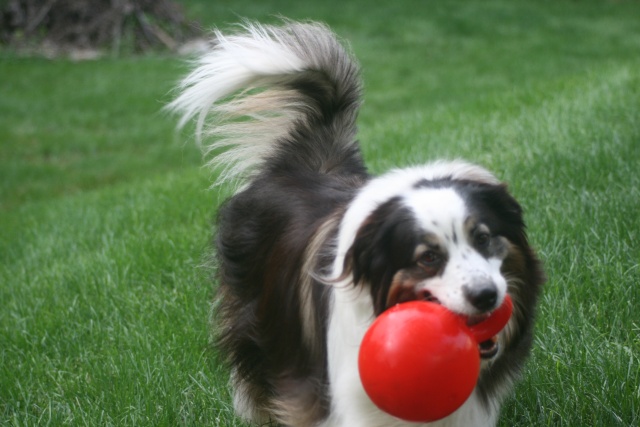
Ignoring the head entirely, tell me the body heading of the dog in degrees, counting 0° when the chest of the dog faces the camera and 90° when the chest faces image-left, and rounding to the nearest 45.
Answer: approximately 315°
